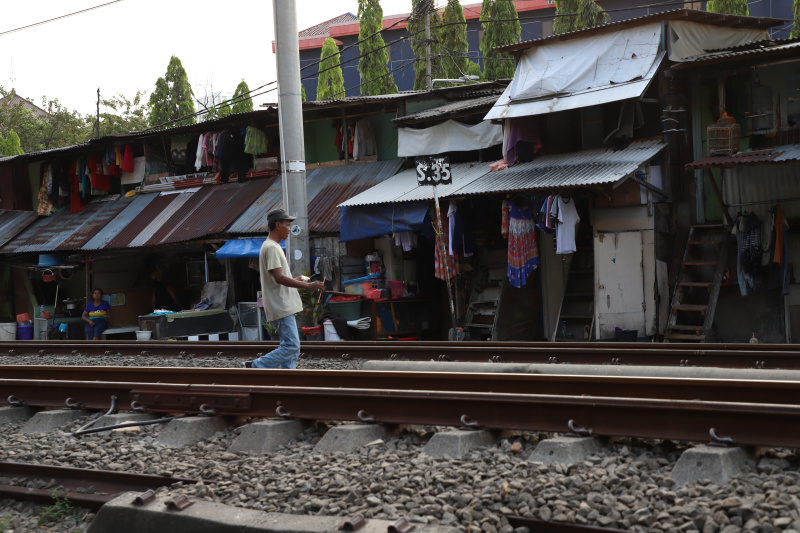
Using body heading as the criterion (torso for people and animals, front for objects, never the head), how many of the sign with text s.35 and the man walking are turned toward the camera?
1

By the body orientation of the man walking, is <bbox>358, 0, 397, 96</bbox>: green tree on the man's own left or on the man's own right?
on the man's own left

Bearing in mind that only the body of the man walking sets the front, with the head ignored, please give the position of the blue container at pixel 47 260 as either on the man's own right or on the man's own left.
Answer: on the man's own left

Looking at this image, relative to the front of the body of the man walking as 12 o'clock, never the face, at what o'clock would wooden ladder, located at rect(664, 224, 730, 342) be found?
The wooden ladder is roughly at 11 o'clock from the man walking.

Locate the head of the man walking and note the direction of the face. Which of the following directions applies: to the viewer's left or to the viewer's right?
to the viewer's right

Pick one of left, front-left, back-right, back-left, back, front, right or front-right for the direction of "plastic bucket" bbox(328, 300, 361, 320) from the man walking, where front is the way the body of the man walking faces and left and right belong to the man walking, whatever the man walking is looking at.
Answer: left

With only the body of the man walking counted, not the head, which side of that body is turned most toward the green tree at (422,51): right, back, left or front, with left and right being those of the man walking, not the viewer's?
left

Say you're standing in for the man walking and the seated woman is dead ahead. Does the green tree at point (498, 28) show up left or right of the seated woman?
right

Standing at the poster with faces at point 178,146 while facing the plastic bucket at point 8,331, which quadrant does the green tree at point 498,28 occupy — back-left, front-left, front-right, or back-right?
back-right

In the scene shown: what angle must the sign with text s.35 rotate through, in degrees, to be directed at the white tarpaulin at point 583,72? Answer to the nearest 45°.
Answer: approximately 135° to its left

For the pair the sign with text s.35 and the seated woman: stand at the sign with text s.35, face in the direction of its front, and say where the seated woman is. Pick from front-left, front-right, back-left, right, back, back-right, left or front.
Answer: back-right

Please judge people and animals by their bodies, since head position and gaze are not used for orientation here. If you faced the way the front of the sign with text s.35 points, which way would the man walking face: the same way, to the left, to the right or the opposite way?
to the left

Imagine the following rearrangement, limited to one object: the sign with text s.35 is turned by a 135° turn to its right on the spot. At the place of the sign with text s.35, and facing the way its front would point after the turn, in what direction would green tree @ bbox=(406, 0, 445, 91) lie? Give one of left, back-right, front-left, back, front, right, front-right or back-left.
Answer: front-right

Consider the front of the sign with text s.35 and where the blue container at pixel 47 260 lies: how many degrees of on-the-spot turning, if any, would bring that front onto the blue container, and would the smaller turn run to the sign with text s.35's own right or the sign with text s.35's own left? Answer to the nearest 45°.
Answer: approximately 135° to the sign with text s.35's own right

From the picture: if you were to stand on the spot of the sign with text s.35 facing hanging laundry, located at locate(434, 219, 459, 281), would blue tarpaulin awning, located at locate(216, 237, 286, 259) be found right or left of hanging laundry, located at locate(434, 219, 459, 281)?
left

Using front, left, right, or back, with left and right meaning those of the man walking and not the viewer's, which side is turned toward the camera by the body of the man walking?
right

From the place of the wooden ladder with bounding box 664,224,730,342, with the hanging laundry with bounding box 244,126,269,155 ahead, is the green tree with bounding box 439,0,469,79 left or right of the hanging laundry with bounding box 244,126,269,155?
right

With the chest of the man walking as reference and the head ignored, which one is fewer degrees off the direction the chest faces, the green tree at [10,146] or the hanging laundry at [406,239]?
the hanging laundry
